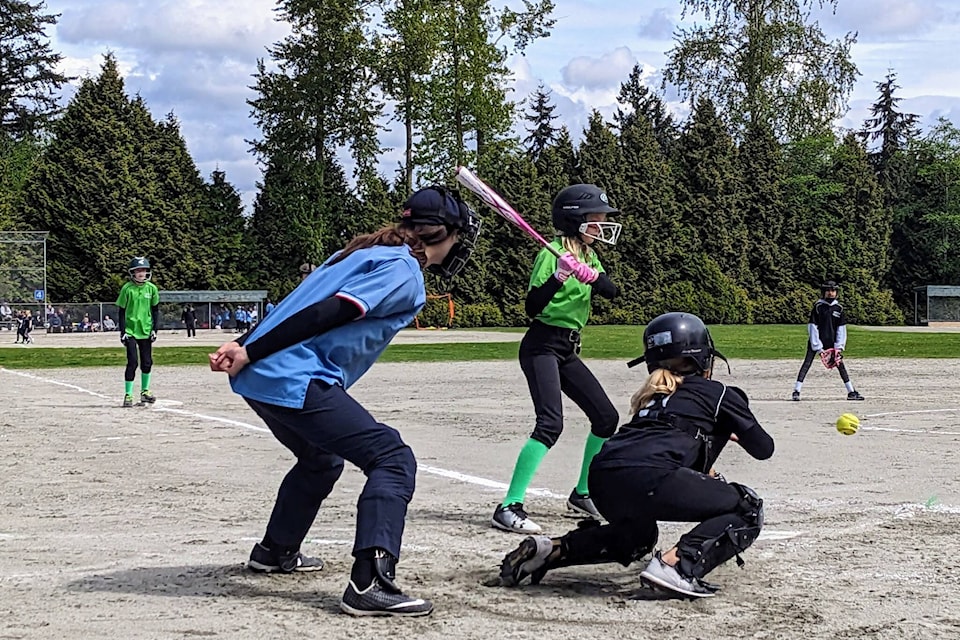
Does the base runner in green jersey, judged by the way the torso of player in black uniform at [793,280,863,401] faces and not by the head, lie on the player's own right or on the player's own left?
on the player's own right

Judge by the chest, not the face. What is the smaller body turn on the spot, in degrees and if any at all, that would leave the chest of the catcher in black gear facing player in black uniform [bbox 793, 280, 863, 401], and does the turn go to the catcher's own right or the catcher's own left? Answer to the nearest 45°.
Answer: approximately 45° to the catcher's own left

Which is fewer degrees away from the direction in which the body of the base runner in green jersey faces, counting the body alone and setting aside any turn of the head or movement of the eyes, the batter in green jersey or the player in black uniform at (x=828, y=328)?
the batter in green jersey

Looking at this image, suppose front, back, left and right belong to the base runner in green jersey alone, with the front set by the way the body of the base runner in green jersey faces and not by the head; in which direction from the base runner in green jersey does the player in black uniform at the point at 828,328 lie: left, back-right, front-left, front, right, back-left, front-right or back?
left

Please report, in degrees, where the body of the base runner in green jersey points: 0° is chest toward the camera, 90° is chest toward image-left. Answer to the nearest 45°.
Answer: approximately 0°

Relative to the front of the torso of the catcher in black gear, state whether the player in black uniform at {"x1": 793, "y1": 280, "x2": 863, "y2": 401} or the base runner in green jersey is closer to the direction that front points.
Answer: the player in black uniform

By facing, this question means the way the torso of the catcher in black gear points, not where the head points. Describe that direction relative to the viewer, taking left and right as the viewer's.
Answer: facing away from the viewer and to the right of the viewer
